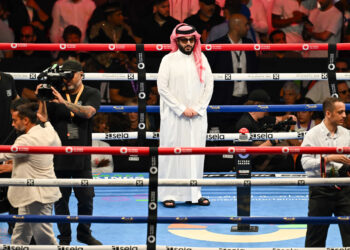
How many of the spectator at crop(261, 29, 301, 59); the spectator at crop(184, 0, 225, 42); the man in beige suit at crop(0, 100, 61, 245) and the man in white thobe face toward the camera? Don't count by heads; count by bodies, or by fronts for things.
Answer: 3

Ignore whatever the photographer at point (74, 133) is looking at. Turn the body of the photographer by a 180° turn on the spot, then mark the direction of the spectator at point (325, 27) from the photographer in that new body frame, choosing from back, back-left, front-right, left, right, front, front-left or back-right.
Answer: front

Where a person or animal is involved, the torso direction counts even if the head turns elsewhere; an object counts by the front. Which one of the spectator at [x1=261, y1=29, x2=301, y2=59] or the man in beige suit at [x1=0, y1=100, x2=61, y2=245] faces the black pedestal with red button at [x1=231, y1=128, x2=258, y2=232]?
the spectator at [x1=261, y1=29, x2=301, y2=59]

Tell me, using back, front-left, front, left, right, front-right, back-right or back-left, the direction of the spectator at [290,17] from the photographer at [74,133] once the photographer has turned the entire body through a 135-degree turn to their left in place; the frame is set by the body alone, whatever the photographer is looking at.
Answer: front-left

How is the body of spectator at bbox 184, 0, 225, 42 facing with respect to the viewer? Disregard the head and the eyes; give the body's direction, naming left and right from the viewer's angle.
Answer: facing the viewer

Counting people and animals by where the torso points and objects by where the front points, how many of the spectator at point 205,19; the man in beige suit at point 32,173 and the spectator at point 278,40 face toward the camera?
2

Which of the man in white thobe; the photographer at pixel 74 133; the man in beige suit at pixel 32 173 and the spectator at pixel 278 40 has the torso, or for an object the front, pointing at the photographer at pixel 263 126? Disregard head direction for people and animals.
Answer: the spectator at pixel 278 40

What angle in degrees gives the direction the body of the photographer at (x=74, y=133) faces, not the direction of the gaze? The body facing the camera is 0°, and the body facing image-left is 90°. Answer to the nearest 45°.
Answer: approximately 45°

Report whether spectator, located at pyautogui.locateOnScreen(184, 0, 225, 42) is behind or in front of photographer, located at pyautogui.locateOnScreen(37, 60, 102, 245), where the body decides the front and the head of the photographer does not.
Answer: behind

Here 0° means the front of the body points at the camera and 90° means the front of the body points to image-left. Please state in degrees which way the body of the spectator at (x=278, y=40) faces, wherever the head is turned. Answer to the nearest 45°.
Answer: approximately 0°
